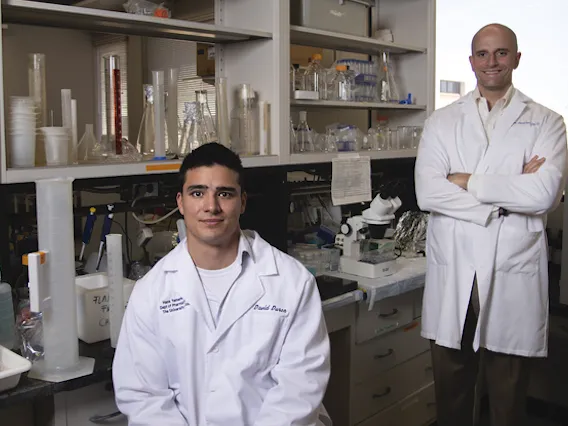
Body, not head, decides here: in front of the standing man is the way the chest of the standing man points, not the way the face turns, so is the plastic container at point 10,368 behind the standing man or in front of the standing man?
in front

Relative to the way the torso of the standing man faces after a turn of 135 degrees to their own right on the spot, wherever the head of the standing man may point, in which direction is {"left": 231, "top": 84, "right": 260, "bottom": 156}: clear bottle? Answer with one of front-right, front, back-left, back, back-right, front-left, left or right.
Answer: front-left

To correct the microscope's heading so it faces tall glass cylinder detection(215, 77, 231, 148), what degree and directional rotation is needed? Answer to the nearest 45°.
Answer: approximately 90° to its right

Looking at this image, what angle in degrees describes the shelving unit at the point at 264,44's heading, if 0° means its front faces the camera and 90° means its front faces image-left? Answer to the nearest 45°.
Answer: approximately 315°

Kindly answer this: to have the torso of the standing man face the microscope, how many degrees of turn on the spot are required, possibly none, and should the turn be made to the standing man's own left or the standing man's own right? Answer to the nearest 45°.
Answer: approximately 135° to the standing man's own right

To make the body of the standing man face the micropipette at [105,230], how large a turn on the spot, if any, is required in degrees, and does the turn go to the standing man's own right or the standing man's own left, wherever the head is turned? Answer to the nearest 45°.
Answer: approximately 90° to the standing man's own right

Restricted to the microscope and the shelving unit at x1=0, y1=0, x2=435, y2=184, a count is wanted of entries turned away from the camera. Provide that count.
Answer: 0
